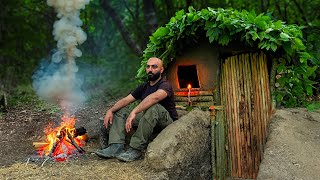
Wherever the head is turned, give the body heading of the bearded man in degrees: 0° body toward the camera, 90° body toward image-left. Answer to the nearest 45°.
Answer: approximately 45°

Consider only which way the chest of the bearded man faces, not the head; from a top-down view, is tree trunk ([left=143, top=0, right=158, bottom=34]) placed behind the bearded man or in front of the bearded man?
behind

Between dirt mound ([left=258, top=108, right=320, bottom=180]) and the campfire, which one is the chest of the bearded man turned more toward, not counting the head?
the campfire

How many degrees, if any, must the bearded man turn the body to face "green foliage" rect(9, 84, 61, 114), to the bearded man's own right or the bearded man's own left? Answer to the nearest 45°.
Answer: approximately 90° to the bearded man's own right

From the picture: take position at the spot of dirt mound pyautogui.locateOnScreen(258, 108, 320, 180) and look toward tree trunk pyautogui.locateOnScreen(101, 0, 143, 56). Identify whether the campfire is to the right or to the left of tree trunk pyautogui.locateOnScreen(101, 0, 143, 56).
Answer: left

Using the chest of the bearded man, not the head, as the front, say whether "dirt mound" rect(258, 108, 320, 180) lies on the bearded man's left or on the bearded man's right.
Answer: on the bearded man's left

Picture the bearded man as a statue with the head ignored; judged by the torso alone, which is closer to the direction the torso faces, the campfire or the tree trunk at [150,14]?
the campfire

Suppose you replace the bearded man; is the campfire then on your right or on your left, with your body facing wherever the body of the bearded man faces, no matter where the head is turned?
on your right

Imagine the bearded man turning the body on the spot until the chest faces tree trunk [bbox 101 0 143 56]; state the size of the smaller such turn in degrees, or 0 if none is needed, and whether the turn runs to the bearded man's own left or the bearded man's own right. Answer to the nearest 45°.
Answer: approximately 135° to the bearded man's own right
